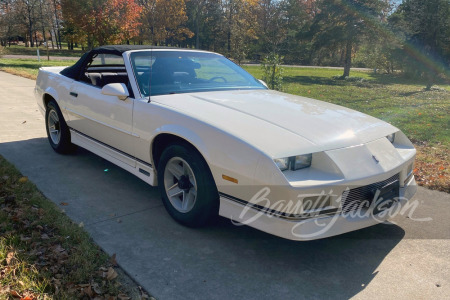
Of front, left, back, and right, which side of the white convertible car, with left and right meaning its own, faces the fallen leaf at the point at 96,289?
right

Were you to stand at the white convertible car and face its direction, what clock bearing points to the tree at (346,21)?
The tree is roughly at 8 o'clock from the white convertible car.

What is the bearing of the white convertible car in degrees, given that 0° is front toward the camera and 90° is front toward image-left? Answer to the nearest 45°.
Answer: approximately 315°

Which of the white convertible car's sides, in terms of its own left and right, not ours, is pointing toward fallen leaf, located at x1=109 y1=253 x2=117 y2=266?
right

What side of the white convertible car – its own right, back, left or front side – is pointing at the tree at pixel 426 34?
left

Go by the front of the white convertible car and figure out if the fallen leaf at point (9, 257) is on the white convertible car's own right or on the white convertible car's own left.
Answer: on the white convertible car's own right

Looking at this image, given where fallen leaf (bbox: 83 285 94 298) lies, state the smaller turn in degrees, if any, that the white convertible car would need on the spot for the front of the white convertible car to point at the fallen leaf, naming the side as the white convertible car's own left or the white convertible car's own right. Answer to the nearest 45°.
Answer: approximately 90° to the white convertible car's own right
